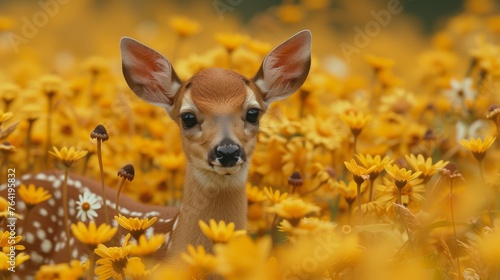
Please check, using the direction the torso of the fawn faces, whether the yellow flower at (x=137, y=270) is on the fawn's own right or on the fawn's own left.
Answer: on the fawn's own right

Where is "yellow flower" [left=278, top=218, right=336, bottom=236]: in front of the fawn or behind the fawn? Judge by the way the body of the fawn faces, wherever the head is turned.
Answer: in front

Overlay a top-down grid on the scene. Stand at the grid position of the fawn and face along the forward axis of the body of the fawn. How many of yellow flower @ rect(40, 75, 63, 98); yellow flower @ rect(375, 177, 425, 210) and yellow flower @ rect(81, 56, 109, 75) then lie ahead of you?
1

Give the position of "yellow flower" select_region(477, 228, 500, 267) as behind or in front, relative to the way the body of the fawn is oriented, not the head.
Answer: in front

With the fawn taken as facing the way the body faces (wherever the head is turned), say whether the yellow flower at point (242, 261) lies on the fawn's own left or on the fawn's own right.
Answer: on the fawn's own right

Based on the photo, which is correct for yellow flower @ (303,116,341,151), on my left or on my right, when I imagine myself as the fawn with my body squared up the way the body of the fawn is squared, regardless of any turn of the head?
on my left

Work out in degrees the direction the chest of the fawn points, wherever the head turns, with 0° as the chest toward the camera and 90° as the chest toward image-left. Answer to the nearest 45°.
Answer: approximately 315°

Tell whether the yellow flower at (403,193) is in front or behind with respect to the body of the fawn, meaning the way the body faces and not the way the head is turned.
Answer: in front

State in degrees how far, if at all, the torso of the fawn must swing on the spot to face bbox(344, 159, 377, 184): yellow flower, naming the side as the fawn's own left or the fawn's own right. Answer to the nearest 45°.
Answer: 0° — it already faces it

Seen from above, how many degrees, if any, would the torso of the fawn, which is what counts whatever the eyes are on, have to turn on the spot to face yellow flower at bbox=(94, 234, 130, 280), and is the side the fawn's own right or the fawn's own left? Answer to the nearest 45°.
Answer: approximately 90° to the fawn's own right
